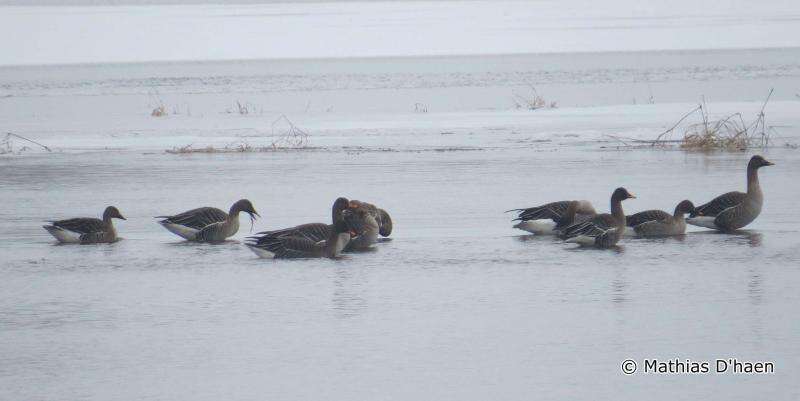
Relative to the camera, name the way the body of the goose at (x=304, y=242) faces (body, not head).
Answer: to the viewer's right

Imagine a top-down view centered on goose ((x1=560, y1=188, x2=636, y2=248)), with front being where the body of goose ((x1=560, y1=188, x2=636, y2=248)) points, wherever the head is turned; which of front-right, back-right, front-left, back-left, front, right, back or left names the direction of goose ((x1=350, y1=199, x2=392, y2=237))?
back

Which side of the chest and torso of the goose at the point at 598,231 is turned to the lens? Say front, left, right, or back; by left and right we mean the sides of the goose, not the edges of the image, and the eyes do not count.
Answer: right

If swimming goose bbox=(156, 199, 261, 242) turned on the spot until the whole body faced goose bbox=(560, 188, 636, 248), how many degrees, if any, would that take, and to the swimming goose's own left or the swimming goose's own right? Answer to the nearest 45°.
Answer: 0° — it already faces it

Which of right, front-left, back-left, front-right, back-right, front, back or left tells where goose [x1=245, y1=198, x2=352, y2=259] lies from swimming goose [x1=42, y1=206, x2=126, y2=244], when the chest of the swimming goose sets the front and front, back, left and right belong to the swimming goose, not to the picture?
front-right

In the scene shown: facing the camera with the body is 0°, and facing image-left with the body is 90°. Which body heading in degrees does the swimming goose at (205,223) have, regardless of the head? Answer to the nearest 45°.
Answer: approximately 270°

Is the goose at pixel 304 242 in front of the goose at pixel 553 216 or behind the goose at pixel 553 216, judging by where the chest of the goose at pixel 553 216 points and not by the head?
behind

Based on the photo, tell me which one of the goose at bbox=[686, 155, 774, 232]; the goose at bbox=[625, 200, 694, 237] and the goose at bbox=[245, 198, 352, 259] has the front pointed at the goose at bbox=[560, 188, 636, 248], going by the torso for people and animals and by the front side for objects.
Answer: the goose at bbox=[245, 198, 352, 259]

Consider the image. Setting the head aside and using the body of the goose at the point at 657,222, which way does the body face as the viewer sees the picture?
to the viewer's right

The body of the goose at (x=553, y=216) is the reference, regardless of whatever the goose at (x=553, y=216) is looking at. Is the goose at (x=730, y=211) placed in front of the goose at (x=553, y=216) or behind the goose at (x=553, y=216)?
in front

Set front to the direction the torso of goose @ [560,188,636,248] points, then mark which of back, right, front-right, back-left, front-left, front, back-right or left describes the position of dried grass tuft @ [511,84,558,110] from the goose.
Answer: left

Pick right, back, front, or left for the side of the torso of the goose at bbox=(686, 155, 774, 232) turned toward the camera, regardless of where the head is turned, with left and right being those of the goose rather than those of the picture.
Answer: right

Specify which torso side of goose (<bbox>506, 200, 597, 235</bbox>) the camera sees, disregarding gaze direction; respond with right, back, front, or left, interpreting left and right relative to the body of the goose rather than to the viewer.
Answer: right

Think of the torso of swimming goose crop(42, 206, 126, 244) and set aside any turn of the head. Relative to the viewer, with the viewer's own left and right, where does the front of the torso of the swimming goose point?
facing to the right of the viewer
